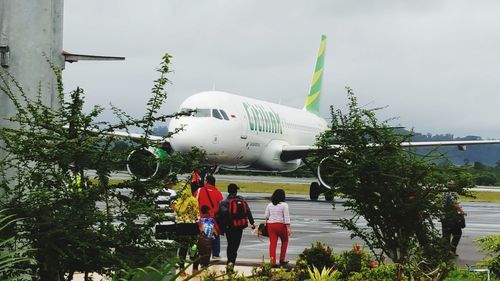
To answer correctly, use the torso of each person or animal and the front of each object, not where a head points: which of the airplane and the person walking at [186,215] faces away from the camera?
the person walking

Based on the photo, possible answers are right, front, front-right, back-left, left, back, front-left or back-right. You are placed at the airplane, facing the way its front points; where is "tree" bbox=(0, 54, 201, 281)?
front-left

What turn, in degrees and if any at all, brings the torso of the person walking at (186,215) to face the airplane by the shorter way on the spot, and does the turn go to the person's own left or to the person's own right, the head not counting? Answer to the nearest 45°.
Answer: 0° — they already face it

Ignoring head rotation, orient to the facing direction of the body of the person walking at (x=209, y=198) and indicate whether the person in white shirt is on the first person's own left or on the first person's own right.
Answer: on the first person's own right

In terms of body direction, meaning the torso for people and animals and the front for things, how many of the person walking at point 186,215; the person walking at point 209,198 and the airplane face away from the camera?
2

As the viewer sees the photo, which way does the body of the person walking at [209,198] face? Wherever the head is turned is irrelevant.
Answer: away from the camera

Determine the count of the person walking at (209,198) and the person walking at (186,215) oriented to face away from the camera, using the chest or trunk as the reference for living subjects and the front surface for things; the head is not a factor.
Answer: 2

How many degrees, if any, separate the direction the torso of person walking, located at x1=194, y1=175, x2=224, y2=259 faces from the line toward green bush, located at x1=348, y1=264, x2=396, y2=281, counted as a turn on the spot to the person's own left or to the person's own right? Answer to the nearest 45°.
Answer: approximately 135° to the person's own right

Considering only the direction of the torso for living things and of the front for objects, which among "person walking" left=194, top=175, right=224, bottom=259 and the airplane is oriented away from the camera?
the person walking

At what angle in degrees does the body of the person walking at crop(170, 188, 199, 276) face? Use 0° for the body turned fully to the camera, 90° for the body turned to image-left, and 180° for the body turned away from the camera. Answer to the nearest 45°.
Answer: approximately 180°

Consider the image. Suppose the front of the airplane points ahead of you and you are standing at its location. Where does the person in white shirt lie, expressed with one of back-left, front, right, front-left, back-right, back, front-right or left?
front-left
